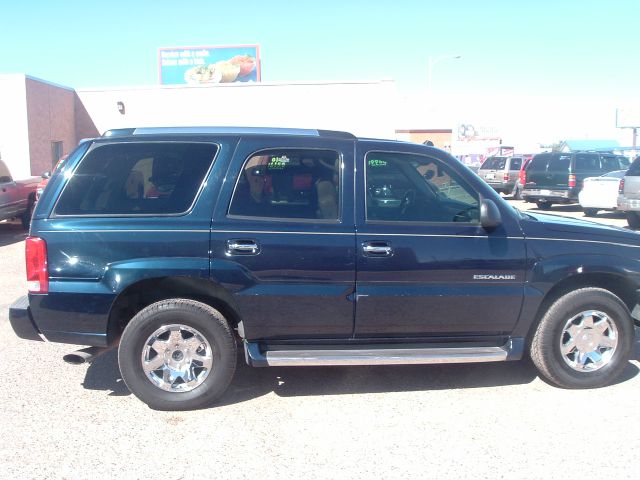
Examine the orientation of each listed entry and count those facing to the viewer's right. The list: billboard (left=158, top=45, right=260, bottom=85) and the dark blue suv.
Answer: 1

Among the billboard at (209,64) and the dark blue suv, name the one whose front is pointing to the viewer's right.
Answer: the dark blue suv

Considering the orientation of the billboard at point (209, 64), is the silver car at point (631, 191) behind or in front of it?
in front

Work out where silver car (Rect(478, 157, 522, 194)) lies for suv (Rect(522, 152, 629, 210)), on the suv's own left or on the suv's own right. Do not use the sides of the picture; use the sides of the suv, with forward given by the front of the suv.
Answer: on the suv's own left

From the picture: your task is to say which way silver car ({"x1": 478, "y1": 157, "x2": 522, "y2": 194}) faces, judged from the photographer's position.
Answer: facing away from the viewer and to the right of the viewer

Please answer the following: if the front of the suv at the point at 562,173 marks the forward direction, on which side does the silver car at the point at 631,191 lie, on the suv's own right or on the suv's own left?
on the suv's own right

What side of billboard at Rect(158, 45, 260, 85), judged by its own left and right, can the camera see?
front

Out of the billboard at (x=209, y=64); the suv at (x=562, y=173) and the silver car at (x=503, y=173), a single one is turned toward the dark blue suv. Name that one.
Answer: the billboard

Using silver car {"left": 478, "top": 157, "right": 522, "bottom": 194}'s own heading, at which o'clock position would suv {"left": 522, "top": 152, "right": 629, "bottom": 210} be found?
The suv is roughly at 4 o'clock from the silver car.

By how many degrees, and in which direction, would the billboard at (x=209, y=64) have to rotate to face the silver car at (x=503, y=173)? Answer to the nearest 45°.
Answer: approximately 45° to its left

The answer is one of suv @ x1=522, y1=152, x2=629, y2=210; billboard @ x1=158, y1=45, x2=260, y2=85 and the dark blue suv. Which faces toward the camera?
the billboard

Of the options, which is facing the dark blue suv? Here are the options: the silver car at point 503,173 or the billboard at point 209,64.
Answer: the billboard

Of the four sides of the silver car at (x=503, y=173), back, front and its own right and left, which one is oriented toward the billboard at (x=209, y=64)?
left

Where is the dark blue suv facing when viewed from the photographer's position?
facing to the right of the viewer

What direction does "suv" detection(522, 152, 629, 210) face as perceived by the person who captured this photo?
facing away from the viewer and to the right of the viewer
